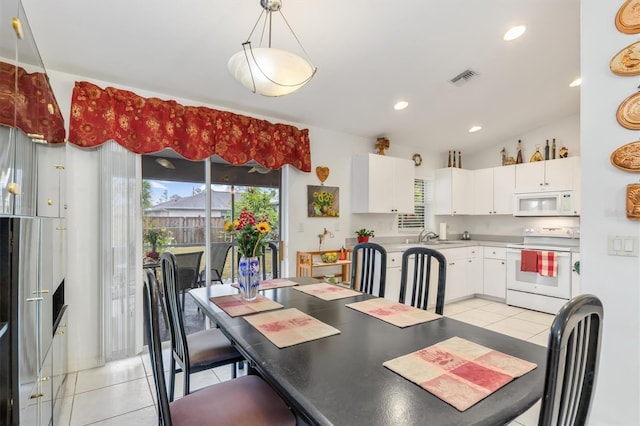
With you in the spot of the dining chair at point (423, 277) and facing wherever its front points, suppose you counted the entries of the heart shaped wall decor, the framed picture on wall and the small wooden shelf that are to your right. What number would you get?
3

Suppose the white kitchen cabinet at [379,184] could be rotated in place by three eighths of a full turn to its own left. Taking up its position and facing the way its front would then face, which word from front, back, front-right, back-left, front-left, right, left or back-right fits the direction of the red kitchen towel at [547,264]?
right

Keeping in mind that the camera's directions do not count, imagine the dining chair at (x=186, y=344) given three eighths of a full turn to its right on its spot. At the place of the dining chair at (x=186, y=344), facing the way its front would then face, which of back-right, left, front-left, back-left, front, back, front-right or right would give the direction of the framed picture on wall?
back-left

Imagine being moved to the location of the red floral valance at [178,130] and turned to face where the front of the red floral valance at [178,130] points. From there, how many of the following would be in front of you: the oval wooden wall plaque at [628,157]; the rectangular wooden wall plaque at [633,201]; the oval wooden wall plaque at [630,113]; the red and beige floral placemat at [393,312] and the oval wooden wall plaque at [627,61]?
5

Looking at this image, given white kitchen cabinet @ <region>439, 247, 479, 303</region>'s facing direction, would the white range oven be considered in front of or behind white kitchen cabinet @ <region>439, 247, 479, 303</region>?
in front

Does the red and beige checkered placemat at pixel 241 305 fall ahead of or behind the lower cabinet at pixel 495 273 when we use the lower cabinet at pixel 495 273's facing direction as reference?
ahead

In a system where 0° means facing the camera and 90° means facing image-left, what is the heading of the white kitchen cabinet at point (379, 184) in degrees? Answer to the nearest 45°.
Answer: approximately 315°

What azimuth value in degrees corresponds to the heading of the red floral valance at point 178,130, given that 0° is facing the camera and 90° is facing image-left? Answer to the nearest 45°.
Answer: approximately 315°

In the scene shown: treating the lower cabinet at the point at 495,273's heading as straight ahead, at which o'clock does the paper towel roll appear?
The paper towel roll is roughly at 2 o'clock from the lower cabinet.

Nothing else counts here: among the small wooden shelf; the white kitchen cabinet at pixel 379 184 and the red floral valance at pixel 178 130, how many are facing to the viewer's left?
0

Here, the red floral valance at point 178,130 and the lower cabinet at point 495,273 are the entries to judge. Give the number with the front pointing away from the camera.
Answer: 0

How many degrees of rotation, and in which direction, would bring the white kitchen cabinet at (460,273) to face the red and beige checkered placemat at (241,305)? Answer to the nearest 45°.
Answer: approximately 45° to its right

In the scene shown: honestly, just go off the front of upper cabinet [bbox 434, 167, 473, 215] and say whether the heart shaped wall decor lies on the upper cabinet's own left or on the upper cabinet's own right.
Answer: on the upper cabinet's own right

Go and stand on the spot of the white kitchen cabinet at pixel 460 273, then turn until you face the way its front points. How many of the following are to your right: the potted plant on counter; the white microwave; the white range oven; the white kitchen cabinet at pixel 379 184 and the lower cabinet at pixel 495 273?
2

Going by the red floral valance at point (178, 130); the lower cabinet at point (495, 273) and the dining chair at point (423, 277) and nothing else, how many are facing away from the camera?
0
